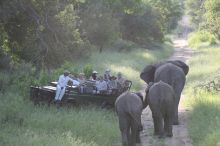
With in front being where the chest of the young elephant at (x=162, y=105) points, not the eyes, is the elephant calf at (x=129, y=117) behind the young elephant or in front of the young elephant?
behind

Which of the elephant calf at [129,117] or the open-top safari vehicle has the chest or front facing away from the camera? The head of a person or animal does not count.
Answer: the elephant calf

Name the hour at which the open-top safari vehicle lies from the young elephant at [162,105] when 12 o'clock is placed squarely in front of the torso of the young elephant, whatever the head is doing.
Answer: The open-top safari vehicle is roughly at 10 o'clock from the young elephant.

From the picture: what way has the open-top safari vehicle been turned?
to the viewer's left

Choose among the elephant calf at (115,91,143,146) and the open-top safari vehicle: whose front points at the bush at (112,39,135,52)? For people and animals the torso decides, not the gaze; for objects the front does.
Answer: the elephant calf

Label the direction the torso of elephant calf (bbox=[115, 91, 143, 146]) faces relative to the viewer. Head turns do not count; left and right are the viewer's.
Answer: facing away from the viewer

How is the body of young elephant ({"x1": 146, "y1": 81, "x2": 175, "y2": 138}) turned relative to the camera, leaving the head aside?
away from the camera

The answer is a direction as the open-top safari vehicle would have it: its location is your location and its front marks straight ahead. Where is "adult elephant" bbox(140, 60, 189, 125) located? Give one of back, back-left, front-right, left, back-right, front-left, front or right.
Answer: back

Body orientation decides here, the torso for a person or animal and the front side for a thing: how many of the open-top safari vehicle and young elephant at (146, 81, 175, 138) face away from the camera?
1
